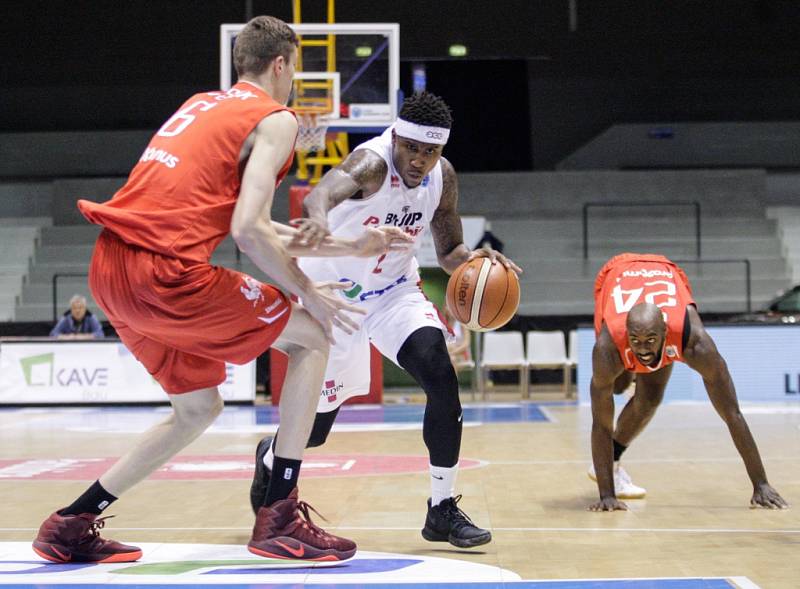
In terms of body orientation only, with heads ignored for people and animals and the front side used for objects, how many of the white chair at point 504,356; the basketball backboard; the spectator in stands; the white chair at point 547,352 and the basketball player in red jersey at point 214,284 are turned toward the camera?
4

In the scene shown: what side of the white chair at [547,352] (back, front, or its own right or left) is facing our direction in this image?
front

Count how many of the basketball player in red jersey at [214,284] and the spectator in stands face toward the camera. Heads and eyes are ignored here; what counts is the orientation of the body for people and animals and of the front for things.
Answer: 1

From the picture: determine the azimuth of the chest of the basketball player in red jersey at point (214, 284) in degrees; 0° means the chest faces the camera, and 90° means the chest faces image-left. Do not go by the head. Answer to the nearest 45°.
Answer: approximately 225°

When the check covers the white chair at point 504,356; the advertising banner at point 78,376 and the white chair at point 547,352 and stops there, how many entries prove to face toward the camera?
3

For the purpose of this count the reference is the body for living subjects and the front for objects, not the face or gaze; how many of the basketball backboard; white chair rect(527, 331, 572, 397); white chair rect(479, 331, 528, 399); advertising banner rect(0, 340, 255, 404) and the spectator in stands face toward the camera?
5

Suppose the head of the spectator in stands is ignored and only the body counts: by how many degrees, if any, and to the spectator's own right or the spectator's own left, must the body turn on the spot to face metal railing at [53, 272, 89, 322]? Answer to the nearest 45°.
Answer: approximately 180°

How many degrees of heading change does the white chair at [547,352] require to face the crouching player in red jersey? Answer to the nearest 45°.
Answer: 0° — it already faces them

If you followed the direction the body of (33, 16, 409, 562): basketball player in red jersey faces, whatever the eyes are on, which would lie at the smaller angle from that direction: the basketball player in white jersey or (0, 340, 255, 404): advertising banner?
the basketball player in white jersey

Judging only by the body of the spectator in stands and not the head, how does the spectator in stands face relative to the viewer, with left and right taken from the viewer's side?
facing the viewer

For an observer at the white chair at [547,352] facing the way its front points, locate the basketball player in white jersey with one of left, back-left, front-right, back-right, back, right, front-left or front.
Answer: front

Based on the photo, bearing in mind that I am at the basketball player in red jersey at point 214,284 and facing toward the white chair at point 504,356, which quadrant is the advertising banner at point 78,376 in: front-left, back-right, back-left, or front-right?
front-left

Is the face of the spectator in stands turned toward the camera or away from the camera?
toward the camera

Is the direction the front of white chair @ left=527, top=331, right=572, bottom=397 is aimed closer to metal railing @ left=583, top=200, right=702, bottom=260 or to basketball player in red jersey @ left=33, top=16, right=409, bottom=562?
the basketball player in red jersey

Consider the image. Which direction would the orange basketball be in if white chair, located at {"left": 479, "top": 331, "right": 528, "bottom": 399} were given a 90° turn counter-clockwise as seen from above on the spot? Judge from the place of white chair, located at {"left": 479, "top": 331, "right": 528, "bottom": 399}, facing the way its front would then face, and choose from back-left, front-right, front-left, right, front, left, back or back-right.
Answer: right

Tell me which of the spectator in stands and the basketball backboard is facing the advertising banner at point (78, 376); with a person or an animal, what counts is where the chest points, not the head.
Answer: the spectator in stands

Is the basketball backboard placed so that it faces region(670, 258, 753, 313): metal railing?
no
